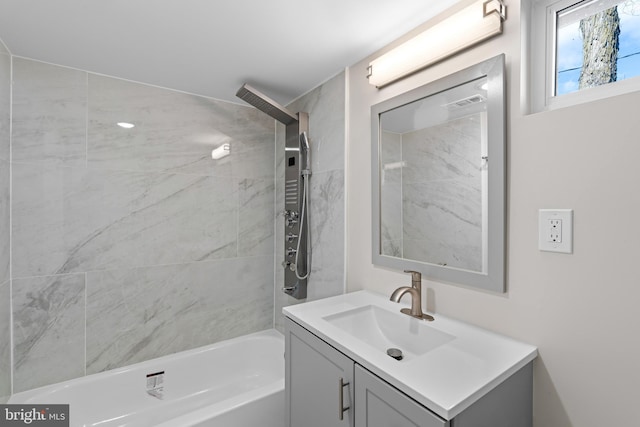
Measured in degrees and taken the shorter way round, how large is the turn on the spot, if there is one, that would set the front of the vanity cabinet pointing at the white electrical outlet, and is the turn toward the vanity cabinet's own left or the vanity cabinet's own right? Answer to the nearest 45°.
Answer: approximately 135° to the vanity cabinet's own left

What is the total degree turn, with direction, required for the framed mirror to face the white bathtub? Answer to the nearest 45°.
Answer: approximately 45° to its right

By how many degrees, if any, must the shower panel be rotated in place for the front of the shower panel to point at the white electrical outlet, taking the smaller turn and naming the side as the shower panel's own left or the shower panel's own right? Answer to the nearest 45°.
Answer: approximately 90° to the shower panel's own left

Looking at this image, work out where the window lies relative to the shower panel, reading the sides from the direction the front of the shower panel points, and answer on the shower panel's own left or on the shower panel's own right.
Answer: on the shower panel's own left

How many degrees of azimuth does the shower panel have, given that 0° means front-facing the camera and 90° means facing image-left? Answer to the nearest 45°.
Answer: approximately 45°

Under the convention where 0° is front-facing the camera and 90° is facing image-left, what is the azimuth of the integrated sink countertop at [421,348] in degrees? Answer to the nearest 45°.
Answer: approximately 45°

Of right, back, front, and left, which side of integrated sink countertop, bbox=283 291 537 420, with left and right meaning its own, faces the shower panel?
right

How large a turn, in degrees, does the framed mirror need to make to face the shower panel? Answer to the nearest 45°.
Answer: approximately 90° to its right

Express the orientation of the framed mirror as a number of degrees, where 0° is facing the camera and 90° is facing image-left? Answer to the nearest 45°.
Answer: approximately 45°

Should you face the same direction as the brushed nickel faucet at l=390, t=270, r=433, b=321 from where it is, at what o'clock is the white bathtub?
The white bathtub is roughly at 2 o'clock from the brushed nickel faucet.
